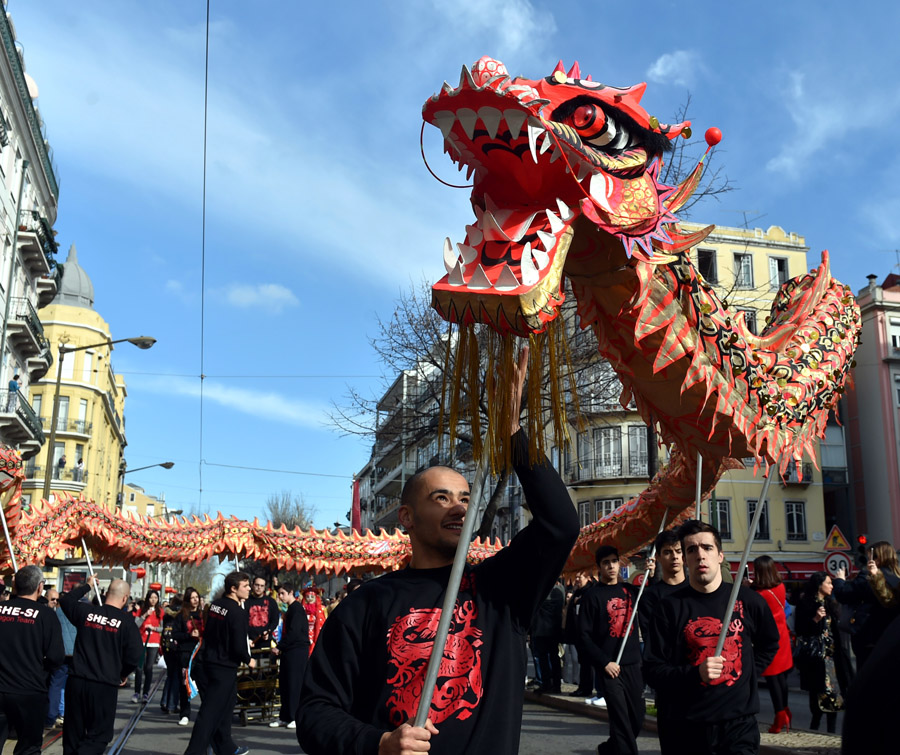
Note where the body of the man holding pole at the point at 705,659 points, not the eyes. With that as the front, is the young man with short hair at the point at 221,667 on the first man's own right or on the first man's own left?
on the first man's own right

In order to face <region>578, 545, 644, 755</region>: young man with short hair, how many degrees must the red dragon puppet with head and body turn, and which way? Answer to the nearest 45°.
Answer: approximately 135° to its right

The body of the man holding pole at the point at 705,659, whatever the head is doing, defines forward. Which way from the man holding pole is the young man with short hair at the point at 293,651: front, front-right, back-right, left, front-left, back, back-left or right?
back-right

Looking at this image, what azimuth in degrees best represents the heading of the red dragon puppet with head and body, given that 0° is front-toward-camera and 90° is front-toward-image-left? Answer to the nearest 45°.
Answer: approximately 45°

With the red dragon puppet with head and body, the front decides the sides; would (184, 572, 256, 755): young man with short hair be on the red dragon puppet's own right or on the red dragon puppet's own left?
on the red dragon puppet's own right
